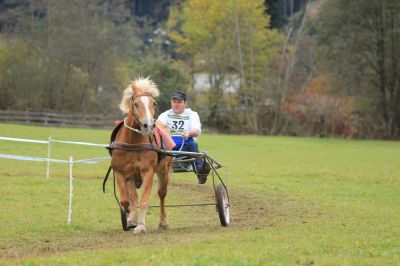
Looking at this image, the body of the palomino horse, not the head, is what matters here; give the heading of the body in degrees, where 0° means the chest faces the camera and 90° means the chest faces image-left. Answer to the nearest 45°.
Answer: approximately 0°
